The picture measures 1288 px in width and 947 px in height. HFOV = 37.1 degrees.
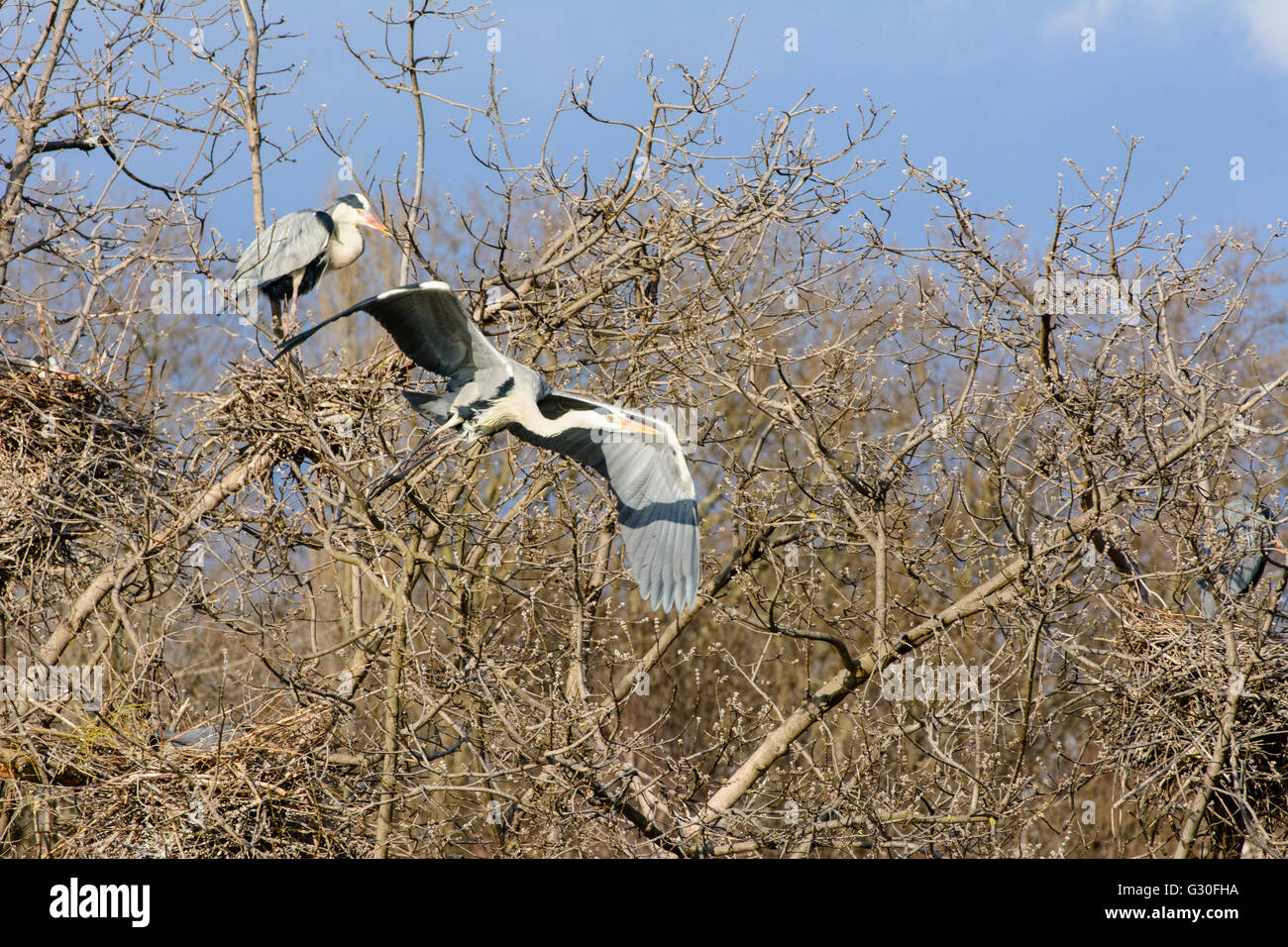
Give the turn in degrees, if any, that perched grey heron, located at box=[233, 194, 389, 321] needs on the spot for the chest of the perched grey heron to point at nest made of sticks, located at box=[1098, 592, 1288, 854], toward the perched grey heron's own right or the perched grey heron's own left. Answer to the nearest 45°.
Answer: approximately 45° to the perched grey heron's own right

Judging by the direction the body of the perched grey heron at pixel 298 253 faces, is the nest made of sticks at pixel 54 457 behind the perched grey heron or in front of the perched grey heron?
behind

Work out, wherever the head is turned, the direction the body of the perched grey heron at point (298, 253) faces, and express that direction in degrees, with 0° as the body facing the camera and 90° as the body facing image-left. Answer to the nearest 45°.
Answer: approximately 270°

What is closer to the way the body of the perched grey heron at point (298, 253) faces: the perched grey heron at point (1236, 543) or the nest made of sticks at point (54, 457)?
the perched grey heron

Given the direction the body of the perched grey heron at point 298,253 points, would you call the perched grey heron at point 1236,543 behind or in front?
in front

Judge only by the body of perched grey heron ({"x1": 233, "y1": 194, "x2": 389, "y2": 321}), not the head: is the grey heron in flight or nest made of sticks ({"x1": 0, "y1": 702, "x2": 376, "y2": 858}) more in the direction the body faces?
the grey heron in flight

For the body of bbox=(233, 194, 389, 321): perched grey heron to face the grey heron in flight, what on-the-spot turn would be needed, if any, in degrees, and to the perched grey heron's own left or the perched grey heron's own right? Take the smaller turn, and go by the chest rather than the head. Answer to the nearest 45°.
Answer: approximately 45° to the perched grey heron's own right

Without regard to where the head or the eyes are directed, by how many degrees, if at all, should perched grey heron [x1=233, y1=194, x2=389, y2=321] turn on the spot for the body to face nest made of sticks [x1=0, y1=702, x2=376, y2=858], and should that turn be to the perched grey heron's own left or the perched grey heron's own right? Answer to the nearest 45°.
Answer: approximately 90° to the perched grey heron's own right
